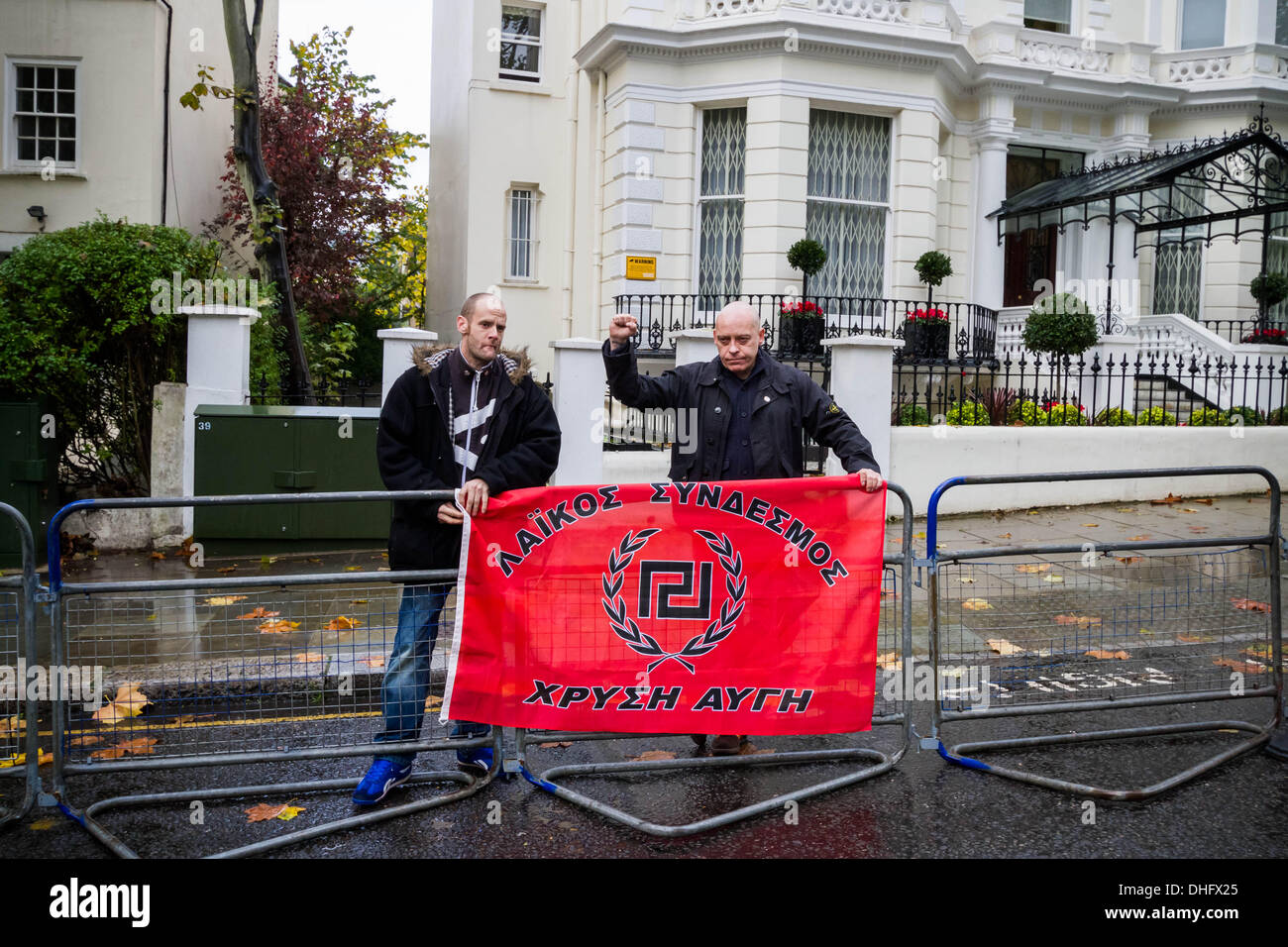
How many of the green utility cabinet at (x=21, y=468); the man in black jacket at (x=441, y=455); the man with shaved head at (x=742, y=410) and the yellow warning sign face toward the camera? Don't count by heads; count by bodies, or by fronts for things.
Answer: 4

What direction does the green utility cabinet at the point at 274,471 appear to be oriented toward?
toward the camera

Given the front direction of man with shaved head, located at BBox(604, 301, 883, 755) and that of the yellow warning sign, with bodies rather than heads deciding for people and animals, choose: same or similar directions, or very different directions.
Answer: same or similar directions

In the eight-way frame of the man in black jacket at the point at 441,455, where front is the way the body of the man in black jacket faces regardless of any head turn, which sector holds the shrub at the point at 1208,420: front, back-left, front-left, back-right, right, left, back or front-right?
back-left

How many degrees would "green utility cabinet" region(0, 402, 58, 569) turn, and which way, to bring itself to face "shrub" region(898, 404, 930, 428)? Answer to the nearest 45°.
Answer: approximately 90° to its left

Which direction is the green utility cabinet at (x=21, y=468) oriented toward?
toward the camera

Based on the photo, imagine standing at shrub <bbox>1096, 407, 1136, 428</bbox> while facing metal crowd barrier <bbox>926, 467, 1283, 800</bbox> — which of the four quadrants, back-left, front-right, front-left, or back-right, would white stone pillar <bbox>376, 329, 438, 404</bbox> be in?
front-right

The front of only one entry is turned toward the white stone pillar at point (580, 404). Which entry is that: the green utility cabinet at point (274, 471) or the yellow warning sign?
the yellow warning sign

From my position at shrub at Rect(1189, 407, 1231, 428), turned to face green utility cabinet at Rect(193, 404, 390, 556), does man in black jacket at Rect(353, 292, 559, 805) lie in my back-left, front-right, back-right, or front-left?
front-left

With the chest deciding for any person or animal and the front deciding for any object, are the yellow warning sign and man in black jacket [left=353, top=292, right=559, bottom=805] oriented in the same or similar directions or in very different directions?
same or similar directions

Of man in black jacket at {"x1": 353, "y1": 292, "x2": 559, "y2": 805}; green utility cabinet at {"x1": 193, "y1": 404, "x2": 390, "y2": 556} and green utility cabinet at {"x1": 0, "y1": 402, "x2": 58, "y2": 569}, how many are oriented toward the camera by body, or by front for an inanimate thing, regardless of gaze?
3

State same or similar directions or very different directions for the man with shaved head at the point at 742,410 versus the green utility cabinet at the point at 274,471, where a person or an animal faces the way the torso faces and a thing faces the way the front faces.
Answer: same or similar directions

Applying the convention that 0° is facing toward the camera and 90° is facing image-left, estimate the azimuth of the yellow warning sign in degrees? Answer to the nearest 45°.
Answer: approximately 0°
